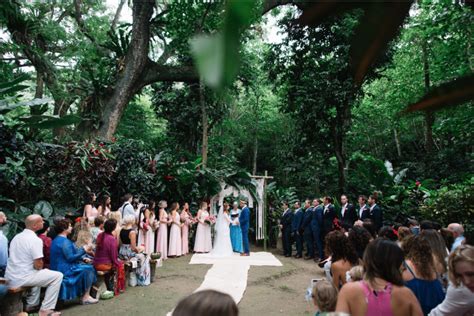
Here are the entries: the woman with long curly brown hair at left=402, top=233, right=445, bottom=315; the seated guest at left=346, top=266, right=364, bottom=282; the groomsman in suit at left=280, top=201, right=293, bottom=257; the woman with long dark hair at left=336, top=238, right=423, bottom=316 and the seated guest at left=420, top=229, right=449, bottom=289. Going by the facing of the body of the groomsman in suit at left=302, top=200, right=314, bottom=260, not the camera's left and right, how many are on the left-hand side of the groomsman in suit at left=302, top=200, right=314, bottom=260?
4

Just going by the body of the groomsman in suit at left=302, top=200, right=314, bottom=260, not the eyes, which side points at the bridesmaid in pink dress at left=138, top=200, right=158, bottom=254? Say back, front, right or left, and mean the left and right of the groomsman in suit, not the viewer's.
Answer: front

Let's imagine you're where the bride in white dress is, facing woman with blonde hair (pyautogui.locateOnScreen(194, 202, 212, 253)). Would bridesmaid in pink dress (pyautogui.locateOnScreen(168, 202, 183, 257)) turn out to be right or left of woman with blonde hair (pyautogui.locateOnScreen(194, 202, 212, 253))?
left

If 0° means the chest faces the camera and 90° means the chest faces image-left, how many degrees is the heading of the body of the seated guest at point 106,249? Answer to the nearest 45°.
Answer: approximately 225°

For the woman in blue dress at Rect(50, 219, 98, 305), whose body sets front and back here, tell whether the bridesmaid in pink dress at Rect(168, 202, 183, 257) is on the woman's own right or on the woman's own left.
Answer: on the woman's own left

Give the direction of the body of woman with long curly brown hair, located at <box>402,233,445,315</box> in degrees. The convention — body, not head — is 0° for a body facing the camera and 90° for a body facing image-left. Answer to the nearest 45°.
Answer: approximately 135°

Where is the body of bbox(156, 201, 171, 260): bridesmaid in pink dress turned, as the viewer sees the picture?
to the viewer's right

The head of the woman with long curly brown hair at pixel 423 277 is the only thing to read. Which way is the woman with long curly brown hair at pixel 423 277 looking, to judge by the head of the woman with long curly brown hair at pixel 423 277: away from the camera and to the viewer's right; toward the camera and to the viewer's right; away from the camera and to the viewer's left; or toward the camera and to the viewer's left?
away from the camera and to the viewer's left

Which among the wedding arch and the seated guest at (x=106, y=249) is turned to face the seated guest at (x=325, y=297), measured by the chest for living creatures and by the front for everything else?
the wedding arch

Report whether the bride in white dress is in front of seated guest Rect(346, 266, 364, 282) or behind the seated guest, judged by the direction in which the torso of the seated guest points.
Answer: in front

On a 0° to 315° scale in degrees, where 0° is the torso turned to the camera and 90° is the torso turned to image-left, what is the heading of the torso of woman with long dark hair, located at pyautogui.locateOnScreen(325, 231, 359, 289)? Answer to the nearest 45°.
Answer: approximately 135°

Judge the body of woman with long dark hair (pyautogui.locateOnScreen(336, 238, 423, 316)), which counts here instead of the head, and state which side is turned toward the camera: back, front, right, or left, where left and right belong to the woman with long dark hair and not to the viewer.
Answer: back

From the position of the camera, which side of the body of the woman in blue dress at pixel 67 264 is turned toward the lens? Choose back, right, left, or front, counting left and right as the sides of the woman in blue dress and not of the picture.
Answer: right

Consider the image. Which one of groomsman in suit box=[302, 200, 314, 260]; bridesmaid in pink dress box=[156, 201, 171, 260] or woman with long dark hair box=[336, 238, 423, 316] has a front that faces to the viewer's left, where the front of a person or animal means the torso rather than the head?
the groomsman in suit

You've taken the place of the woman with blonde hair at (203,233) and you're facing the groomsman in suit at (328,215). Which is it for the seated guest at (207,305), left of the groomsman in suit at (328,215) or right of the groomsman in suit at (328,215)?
right

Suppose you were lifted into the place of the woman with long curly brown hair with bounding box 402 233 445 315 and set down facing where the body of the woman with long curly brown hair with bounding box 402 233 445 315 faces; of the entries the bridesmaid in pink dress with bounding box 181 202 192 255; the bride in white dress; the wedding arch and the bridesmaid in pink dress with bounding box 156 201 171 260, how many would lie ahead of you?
4

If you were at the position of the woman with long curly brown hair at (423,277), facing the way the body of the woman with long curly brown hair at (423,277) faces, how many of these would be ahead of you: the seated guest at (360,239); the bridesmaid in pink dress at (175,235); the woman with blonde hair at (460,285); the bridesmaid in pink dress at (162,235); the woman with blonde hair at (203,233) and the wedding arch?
5
